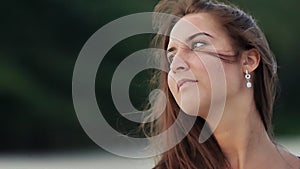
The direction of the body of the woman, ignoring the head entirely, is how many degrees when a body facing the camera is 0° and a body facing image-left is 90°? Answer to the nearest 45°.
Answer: approximately 45°
